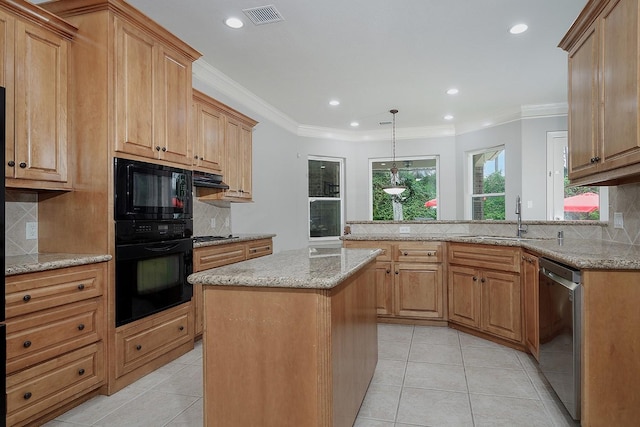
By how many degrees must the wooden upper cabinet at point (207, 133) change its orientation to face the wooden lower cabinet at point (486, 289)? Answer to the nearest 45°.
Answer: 0° — it already faces it

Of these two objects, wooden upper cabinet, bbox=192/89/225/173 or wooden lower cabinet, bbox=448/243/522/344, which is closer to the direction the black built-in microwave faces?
the wooden lower cabinet

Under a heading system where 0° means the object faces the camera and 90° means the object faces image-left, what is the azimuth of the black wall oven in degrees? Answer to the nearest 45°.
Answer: approximately 315°

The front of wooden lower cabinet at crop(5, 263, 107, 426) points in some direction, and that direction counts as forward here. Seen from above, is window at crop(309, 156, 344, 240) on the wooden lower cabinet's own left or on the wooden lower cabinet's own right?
on the wooden lower cabinet's own left

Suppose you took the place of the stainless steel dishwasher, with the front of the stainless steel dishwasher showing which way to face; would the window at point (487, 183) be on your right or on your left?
on your right

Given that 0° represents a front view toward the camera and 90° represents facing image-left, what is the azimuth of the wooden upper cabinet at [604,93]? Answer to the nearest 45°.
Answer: approximately 45°

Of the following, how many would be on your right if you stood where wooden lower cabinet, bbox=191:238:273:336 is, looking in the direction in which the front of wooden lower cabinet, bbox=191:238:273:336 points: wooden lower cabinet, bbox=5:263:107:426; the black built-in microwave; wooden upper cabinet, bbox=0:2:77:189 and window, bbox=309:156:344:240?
3

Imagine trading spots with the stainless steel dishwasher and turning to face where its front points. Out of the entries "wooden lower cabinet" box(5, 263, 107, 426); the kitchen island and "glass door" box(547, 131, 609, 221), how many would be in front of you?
2
